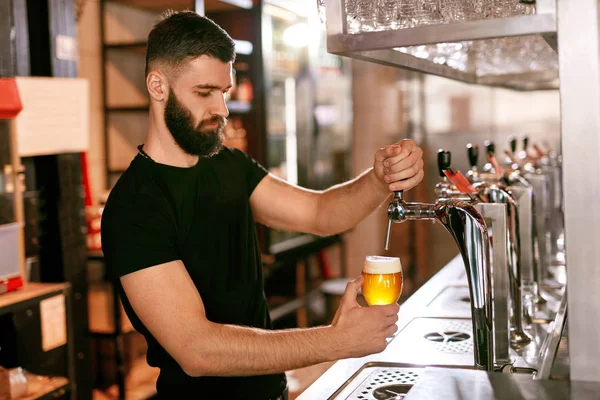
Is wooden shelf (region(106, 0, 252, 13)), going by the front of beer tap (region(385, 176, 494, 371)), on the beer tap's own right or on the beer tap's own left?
on the beer tap's own right

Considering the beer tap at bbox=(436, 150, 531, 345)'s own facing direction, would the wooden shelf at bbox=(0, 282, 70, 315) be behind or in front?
in front

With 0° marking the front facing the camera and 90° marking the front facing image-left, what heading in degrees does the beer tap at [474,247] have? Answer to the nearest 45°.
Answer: approximately 90°

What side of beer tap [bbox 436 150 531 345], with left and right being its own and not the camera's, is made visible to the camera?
left

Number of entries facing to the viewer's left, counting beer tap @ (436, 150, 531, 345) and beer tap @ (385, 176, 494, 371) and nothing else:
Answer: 2
